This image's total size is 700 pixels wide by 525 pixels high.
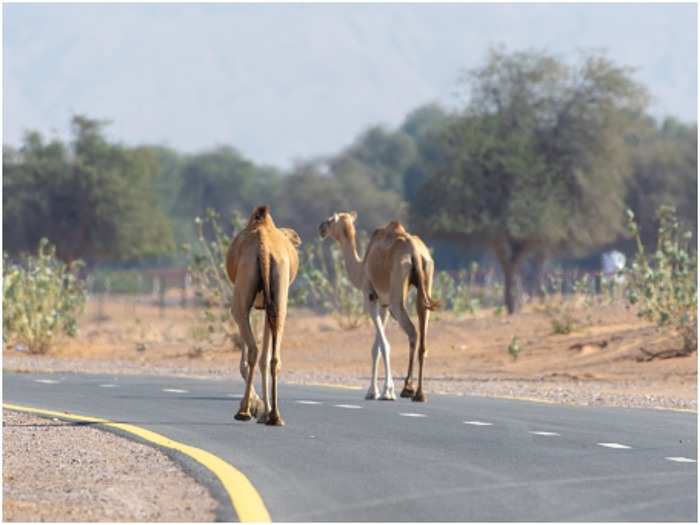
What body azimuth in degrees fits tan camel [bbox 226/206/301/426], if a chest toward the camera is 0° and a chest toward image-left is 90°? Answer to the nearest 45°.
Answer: approximately 180°

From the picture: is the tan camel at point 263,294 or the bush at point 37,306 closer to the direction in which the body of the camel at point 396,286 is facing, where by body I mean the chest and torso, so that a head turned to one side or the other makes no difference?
the bush

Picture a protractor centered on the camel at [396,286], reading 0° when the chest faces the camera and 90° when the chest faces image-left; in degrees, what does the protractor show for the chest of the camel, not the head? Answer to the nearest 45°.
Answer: approximately 135°

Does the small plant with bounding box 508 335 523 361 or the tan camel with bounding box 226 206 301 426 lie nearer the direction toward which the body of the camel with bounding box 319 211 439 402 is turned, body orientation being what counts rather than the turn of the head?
the small plant

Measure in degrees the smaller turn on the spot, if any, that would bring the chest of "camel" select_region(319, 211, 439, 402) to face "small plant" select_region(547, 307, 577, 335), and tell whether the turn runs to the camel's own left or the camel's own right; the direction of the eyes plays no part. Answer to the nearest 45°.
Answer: approximately 45° to the camel's own right

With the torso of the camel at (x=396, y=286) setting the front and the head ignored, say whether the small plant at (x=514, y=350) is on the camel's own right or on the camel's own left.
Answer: on the camel's own right
